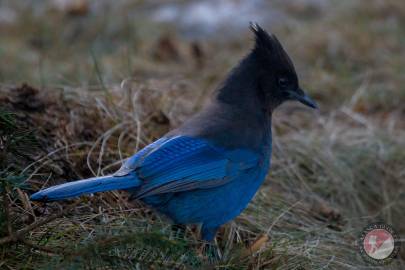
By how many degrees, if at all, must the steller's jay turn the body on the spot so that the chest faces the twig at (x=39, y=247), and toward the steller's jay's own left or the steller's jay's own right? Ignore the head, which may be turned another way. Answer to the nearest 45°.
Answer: approximately 135° to the steller's jay's own right

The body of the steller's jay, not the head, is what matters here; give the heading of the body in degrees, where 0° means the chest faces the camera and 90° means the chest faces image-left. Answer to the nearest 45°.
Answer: approximately 270°
